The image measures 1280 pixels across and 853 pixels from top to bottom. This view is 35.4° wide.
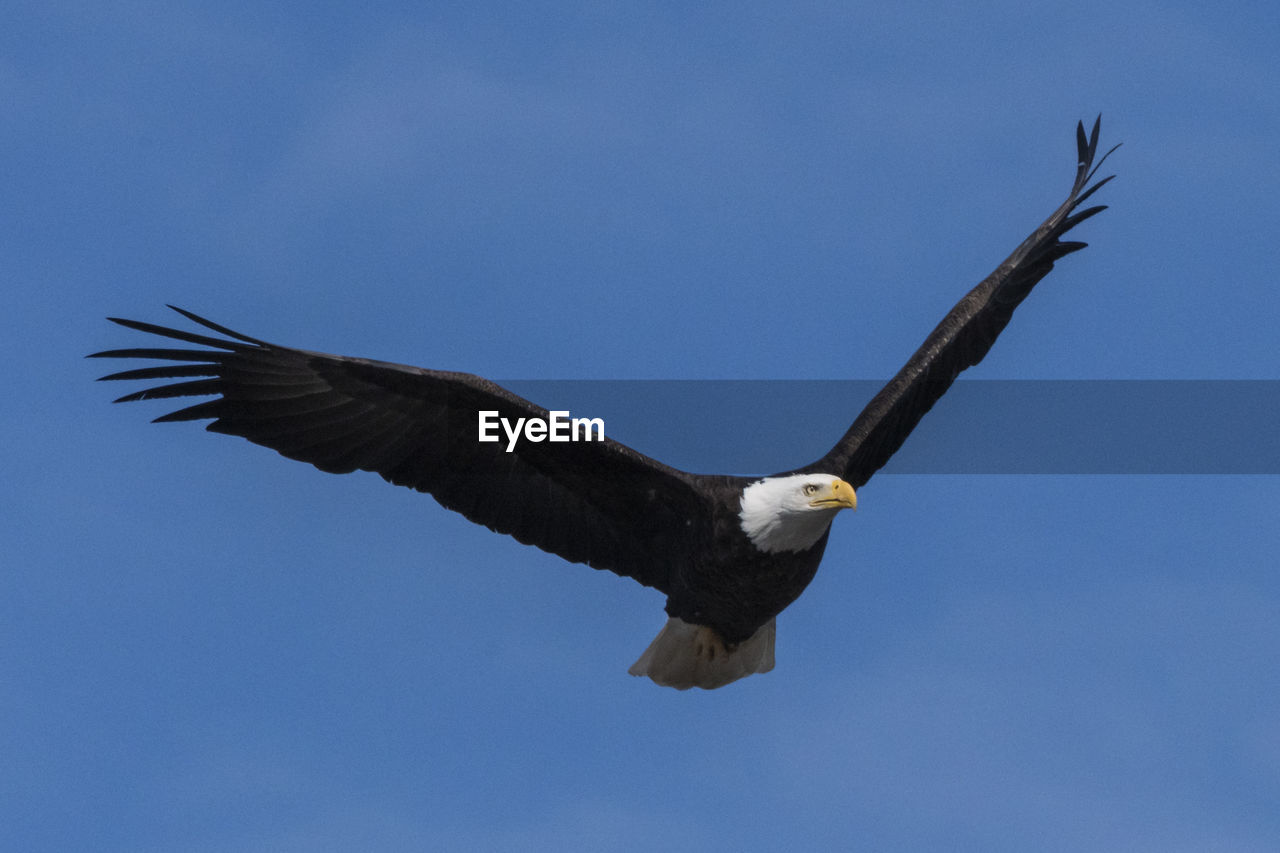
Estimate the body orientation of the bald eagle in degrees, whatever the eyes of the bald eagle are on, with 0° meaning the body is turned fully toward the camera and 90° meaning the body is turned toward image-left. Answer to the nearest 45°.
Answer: approximately 315°
